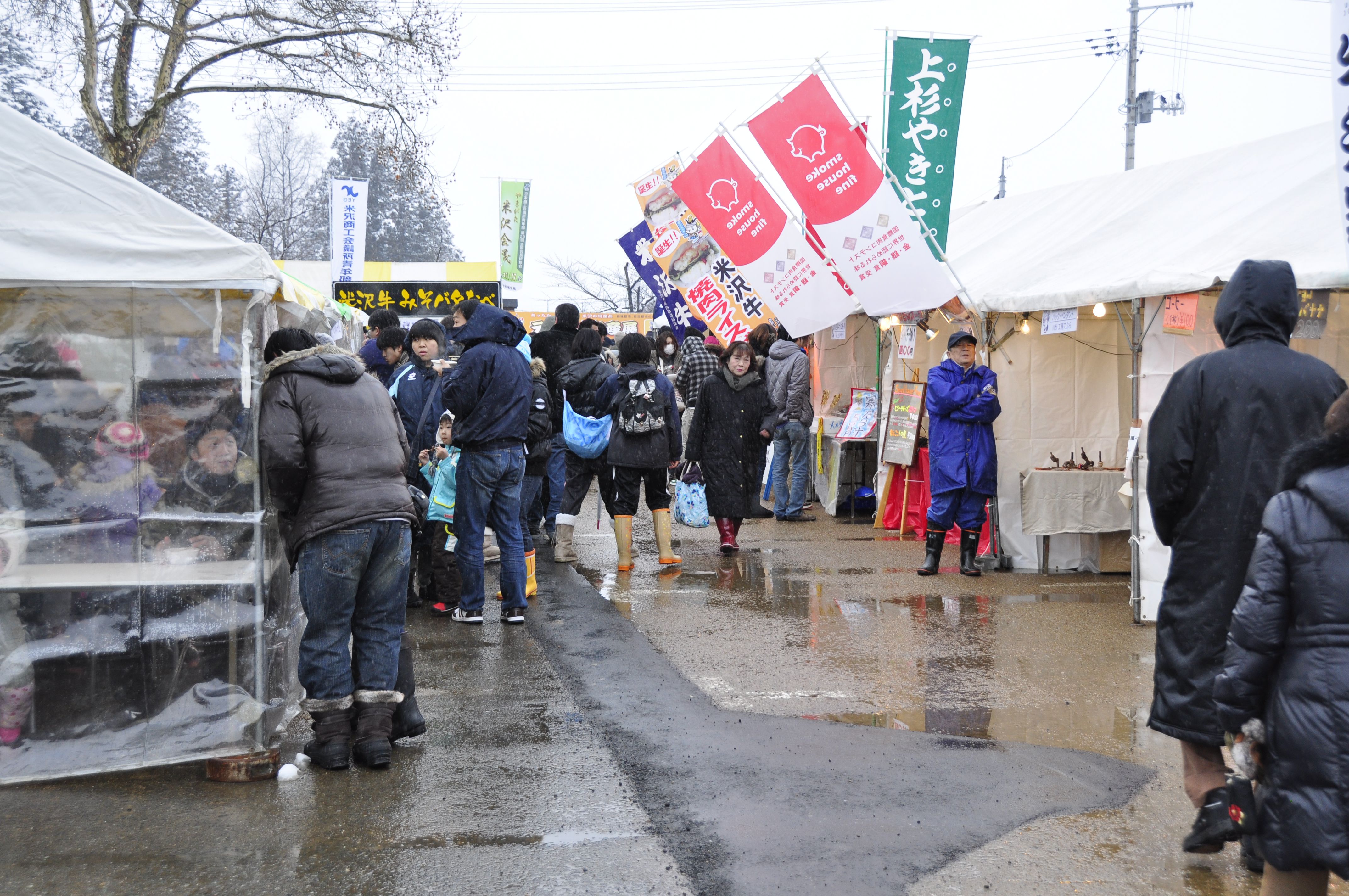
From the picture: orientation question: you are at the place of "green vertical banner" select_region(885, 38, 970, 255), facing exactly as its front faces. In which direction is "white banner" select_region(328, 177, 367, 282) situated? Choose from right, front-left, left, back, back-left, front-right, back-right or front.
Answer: back-right

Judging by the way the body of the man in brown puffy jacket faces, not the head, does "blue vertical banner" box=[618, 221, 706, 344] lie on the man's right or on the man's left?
on the man's right

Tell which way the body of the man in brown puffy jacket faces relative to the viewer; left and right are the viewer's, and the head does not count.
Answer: facing away from the viewer and to the left of the viewer

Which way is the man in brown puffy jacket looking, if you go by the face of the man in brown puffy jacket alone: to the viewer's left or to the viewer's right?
to the viewer's left

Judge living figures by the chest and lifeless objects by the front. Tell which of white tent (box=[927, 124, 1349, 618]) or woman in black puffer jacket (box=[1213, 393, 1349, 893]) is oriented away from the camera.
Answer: the woman in black puffer jacket

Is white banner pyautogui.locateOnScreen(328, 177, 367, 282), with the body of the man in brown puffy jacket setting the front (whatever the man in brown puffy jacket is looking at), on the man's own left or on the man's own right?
on the man's own right

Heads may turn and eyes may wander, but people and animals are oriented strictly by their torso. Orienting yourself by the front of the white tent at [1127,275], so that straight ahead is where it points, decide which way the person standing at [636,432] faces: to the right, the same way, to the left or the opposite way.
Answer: to the right

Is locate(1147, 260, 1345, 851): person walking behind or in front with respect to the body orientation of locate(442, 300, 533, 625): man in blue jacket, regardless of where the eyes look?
behind

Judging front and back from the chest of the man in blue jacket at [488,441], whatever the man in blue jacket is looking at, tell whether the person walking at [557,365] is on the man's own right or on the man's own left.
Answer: on the man's own right

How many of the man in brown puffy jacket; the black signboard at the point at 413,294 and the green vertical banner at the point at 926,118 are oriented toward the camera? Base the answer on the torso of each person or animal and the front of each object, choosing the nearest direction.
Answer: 2

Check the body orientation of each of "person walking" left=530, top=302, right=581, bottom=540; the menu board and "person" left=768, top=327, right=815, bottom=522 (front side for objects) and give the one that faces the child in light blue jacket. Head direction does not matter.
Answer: the menu board

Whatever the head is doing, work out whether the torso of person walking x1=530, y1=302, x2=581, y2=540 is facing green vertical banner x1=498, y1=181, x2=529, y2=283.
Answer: yes
